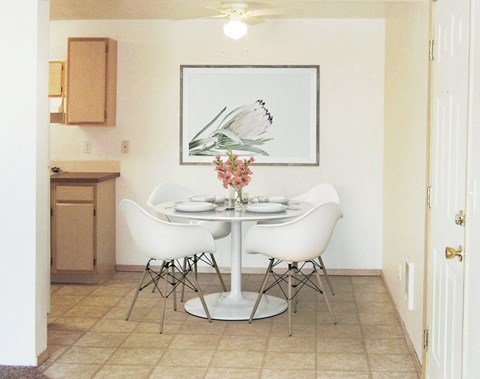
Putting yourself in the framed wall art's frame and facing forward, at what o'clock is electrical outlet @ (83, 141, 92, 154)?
The electrical outlet is roughly at 3 o'clock from the framed wall art.

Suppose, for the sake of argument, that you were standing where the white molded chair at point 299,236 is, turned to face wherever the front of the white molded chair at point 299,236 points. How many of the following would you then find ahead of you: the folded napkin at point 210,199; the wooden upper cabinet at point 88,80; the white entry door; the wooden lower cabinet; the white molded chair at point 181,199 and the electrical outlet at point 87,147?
5

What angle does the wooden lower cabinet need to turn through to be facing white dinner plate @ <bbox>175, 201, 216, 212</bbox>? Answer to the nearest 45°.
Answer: approximately 45° to its left

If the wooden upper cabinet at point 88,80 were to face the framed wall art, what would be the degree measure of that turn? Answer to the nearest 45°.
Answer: approximately 90° to its left

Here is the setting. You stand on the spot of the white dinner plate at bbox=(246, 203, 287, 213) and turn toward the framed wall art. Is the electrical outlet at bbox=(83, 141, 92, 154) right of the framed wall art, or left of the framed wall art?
left
